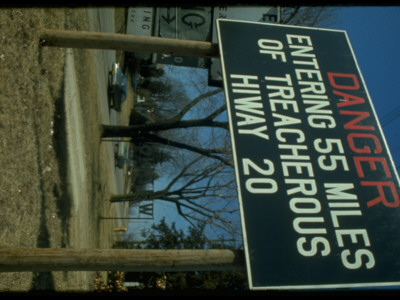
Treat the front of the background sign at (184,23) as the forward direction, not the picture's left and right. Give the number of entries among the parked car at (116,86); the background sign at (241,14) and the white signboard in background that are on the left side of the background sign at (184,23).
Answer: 1

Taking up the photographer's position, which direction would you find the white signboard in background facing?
facing the viewer

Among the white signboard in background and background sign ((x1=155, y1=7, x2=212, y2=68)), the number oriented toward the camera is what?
2
